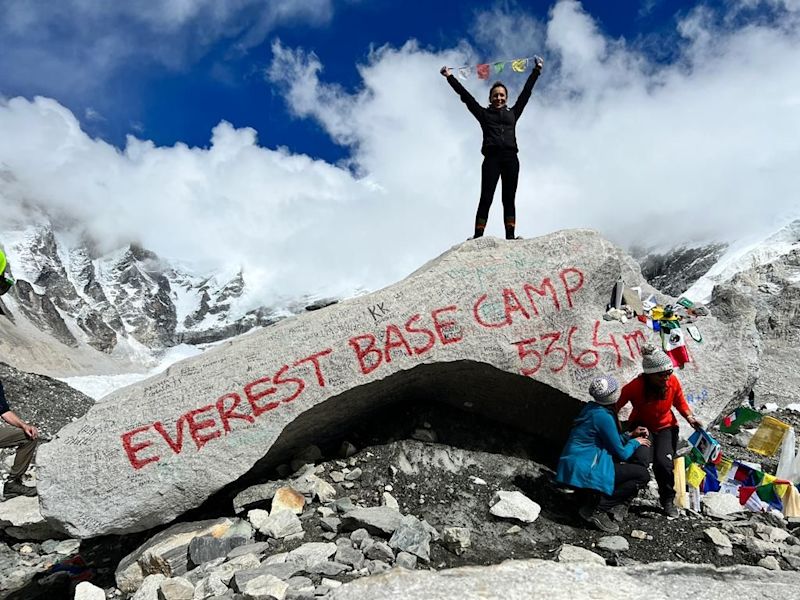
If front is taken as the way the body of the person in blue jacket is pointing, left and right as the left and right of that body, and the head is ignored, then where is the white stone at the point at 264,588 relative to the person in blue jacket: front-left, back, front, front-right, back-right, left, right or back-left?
back-right

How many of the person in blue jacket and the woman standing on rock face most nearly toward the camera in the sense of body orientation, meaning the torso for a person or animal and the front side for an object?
1

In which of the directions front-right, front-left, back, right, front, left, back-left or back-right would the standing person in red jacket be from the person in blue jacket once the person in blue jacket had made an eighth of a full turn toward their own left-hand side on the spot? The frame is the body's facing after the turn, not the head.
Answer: front

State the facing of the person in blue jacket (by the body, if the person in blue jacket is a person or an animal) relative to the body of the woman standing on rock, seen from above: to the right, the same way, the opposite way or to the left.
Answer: to the left

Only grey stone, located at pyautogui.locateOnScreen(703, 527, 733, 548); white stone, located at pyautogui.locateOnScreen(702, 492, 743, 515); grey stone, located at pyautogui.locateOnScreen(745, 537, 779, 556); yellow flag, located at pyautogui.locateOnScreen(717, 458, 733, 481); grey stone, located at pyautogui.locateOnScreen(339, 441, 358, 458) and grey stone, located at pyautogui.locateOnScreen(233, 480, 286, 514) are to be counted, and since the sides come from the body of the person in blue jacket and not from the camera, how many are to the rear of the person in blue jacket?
2

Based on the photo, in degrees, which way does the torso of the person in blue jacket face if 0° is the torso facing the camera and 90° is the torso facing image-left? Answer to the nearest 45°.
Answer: approximately 270°

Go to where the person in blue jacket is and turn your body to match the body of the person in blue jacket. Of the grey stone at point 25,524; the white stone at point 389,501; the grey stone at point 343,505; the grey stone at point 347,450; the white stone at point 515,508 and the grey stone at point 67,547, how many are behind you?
6

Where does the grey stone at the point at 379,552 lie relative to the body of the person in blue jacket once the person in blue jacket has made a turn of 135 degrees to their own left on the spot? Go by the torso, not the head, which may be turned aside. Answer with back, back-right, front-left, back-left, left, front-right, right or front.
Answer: left

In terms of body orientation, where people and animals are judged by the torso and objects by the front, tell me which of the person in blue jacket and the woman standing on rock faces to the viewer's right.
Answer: the person in blue jacket

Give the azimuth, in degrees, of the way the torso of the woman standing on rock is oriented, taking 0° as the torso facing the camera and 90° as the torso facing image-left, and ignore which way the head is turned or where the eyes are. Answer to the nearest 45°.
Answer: approximately 0°

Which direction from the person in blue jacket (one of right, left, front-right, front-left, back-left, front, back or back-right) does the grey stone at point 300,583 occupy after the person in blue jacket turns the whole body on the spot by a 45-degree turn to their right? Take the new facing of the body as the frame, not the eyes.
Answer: right

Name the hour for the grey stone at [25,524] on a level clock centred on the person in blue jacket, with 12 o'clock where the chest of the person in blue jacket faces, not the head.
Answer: The grey stone is roughly at 6 o'clock from the person in blue jacket.
